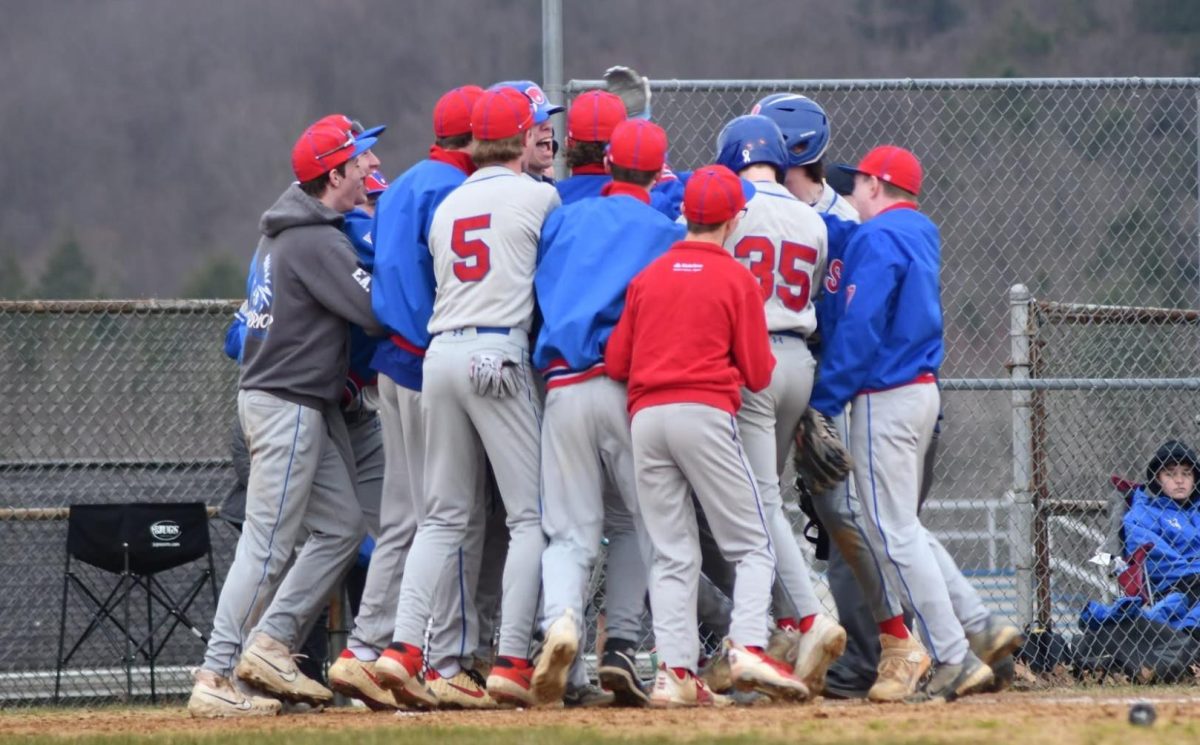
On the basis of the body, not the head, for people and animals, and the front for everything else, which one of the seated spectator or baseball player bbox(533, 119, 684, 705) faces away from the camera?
the baseball player

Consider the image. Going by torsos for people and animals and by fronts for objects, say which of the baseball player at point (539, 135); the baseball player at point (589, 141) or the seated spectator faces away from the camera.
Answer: the baseball player at point (589, 141)

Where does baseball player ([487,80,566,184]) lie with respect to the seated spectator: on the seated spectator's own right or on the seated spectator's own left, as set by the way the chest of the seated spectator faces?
on the seated spectator's own right

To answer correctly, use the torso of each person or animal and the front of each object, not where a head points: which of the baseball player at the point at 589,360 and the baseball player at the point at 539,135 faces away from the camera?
the baseball player at the point at 589,360

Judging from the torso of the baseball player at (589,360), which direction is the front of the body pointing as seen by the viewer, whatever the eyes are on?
away from the camera

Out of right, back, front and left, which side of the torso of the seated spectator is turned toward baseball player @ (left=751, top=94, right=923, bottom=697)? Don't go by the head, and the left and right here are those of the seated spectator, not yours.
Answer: front

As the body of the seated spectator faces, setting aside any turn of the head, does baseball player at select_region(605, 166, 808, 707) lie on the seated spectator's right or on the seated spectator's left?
on the seated spectator's right

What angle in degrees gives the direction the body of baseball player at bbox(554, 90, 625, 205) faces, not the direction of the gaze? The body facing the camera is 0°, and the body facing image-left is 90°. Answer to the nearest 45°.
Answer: approximately 180°

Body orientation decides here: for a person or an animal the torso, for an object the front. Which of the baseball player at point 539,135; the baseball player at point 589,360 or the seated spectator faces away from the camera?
the baseball player at point 589,360

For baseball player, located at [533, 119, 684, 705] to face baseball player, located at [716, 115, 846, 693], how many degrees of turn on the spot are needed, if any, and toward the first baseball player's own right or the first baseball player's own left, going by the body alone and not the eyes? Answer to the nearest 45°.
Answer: approximately 90° to the first baseball player's own right
